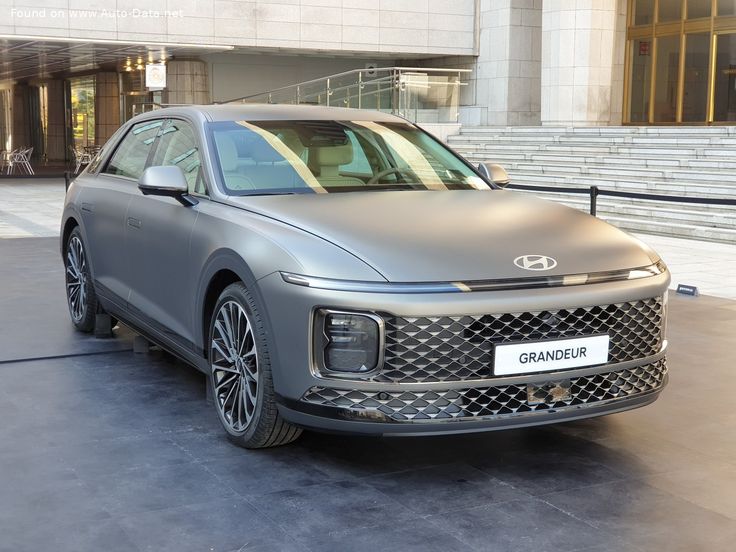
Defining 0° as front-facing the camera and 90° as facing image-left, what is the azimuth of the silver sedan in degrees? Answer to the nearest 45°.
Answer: approximately 315°

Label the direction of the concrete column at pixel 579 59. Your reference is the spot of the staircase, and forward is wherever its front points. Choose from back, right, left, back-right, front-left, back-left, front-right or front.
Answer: back

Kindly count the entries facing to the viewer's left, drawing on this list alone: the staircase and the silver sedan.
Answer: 0

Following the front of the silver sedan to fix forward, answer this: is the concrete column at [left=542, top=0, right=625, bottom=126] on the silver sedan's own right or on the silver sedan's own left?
on the silver sedan's own left

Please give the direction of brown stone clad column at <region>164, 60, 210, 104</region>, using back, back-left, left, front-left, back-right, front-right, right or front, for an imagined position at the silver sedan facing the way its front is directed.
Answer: back-left

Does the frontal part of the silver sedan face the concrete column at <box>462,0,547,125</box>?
no

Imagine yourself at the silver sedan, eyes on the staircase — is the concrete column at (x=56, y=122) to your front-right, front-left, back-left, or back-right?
front-left

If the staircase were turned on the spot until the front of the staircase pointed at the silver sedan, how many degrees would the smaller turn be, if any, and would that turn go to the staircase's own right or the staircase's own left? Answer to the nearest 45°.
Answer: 0° — it already faces it

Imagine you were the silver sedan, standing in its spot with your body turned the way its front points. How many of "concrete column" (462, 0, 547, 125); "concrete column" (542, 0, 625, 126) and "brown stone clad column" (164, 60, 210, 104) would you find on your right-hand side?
0

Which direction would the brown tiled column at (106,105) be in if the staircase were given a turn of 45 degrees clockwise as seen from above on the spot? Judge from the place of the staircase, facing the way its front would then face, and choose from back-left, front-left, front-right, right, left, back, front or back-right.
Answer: right

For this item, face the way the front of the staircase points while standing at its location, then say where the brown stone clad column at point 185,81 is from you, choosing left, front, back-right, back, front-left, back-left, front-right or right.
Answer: back-right

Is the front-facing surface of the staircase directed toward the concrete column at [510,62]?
no

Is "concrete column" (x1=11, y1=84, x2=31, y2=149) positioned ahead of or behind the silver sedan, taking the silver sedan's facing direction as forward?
behind

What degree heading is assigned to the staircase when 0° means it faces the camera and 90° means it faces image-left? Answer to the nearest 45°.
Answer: approximately 0°
